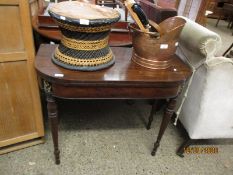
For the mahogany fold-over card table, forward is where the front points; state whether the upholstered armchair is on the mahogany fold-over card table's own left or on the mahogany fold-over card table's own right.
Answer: on the mahogany fold-over card table's own left

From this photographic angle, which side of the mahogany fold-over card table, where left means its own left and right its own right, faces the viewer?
front
